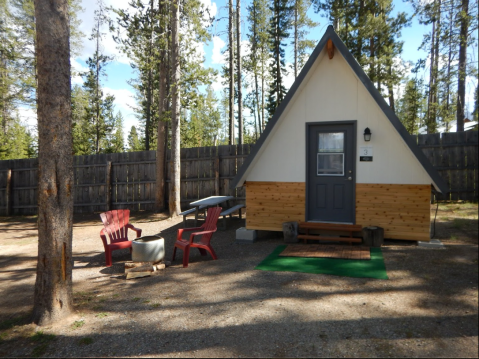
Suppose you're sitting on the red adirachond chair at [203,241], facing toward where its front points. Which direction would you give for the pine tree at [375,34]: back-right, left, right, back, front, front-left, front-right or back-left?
back

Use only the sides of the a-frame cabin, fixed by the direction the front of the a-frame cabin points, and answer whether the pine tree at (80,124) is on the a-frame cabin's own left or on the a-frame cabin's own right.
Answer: on the a-frame cabin's own right

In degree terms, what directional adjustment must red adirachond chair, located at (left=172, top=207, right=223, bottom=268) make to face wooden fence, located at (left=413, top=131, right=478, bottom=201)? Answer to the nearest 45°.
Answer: approximately 135° to its left

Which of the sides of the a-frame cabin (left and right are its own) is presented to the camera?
front

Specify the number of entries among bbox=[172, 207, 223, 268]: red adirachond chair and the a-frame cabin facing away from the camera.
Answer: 0

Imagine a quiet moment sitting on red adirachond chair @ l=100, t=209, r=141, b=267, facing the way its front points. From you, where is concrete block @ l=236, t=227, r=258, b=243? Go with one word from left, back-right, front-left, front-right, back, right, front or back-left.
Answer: front-left

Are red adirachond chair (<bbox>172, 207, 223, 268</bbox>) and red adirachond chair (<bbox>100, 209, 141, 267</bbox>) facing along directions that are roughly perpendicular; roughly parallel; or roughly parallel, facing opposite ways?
roughly perpendicular

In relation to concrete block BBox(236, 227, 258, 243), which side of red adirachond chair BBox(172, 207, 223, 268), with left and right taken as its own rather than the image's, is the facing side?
back

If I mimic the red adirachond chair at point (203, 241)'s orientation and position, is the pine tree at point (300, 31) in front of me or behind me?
behind

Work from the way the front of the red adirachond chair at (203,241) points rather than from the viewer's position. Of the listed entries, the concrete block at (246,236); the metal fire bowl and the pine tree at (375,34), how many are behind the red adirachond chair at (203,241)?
2

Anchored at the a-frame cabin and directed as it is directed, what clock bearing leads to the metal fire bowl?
The metal fire bowl is roughly at 2 o'clock from the a-frame cabin.

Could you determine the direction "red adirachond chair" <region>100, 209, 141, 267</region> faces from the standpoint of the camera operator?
facing the viewer and to the right of the viewer

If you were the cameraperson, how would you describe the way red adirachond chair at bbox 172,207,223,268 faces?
facing the viewer and to the left of the viewer

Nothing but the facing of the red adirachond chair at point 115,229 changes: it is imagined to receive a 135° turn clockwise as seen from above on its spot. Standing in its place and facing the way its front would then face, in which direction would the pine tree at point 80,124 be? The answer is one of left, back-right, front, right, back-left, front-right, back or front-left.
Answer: right
